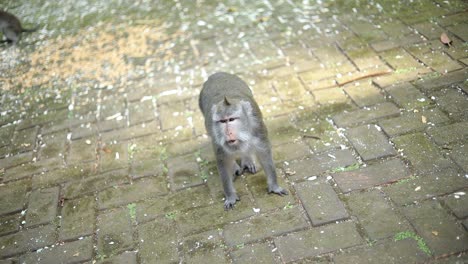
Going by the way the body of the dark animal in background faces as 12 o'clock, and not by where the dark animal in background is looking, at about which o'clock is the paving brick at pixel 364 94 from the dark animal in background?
The paving brick is roughly at 8 o'clock from the dark animal in background.

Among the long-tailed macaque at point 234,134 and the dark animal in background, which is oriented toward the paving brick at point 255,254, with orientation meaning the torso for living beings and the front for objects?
the long-tailed macaque

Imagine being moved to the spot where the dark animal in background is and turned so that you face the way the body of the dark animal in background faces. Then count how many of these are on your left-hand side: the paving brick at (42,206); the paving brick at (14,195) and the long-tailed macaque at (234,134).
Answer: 3

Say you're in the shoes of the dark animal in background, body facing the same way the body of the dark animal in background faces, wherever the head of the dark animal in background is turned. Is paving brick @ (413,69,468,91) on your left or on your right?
on your left

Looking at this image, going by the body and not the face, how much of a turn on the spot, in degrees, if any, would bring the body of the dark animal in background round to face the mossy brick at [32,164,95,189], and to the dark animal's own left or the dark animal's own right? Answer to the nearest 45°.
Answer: approximately 90° to the dark animal's own left

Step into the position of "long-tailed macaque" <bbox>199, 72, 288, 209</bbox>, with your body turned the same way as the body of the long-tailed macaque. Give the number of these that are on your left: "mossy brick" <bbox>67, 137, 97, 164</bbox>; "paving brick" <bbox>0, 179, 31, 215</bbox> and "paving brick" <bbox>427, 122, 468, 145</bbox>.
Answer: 1

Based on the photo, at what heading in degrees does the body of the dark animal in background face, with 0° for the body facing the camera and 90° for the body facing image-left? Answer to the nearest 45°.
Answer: approximately 90°

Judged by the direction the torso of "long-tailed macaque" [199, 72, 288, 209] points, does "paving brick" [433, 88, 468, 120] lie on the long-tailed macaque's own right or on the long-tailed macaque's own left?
on the long-tailed macaque's own left

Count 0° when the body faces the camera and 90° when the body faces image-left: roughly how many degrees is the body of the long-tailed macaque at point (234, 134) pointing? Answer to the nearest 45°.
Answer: approximately 0°

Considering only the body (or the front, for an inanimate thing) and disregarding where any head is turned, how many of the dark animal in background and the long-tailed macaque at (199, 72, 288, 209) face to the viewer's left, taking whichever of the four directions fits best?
1

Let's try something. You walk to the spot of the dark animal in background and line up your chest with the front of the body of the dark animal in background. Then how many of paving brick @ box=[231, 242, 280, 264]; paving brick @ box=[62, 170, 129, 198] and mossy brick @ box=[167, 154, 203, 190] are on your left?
3

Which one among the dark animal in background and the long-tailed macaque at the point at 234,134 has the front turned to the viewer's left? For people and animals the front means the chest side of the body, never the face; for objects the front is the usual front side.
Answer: the dark animal in background

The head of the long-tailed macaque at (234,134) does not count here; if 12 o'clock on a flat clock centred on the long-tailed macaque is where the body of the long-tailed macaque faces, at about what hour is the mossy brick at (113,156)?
The mossy brick is roughly at 4 o'clock from the long-tailed macaque.

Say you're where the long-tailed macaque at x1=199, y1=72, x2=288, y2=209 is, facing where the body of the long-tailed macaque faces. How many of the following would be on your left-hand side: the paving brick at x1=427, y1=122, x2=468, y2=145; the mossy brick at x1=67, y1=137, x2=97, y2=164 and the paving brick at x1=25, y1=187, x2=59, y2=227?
1

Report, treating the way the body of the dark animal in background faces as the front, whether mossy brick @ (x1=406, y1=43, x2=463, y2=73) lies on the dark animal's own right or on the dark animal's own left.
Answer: on the dark animal's own left
